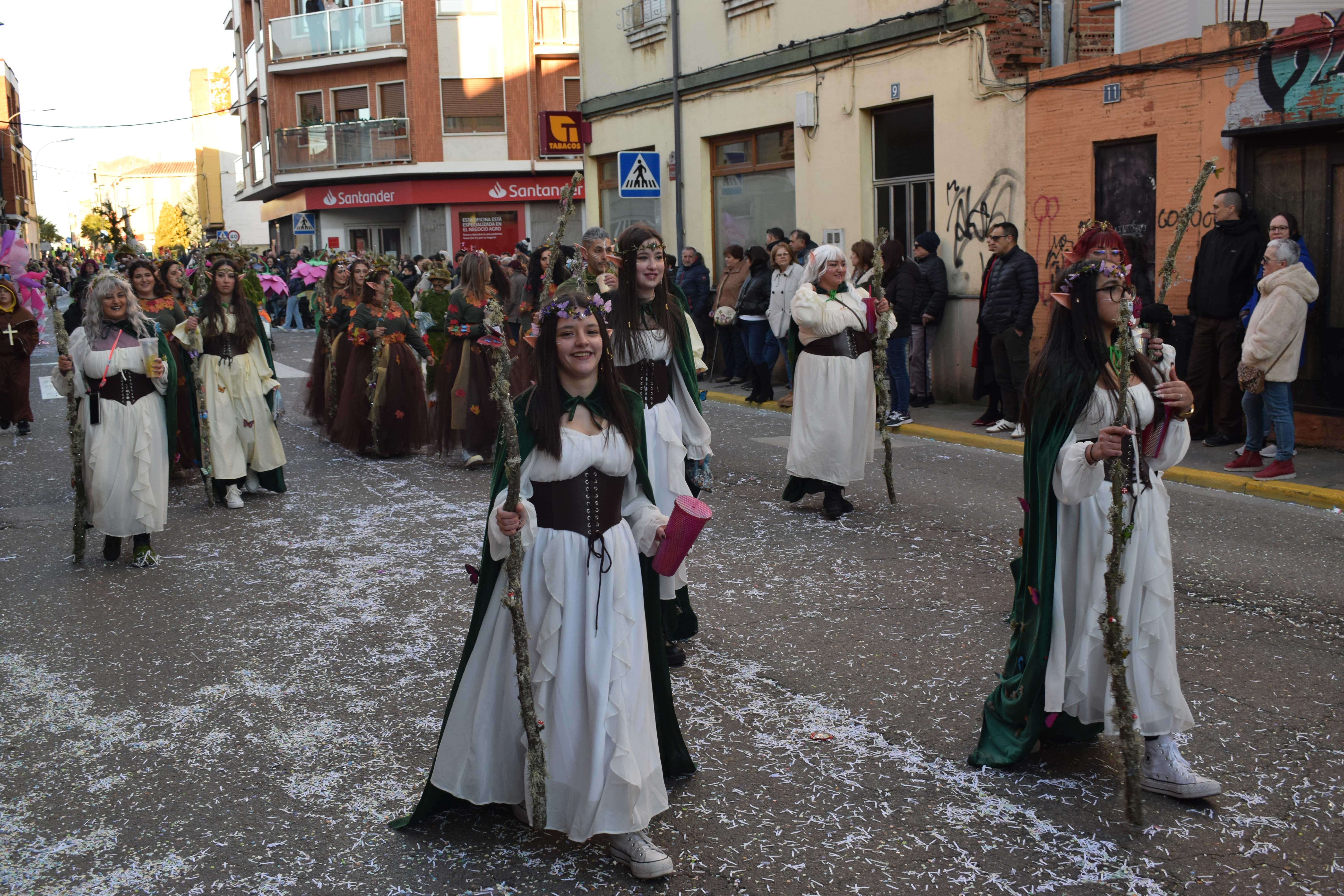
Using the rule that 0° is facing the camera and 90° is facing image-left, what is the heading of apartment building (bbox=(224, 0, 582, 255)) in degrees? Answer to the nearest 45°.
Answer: approximately 0°

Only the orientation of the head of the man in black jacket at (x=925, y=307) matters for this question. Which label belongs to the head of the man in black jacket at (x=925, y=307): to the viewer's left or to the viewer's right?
to the viewer's left

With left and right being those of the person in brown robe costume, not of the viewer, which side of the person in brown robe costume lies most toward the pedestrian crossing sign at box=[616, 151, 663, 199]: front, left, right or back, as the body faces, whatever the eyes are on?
left

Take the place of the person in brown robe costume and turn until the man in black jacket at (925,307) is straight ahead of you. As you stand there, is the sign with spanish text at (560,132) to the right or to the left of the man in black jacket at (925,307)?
left

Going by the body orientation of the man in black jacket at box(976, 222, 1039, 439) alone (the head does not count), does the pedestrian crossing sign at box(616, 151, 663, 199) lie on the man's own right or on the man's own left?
on the man's own right

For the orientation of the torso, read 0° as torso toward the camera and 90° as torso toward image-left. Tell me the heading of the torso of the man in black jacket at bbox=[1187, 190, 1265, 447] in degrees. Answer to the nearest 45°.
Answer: approximately 45°

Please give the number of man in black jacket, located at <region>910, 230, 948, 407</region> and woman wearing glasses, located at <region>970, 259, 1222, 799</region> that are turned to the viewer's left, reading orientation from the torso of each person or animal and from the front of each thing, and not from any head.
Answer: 1

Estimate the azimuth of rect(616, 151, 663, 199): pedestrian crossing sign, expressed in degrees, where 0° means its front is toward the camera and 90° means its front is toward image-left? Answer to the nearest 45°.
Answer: approximately 0°

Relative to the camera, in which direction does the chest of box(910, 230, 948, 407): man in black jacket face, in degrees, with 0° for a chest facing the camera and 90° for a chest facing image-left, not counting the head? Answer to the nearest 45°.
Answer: approximately 90°
